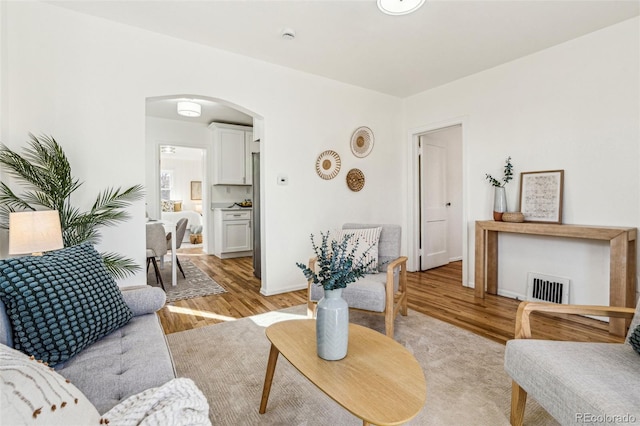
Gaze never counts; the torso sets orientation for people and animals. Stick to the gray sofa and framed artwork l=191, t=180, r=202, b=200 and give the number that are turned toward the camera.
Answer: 1

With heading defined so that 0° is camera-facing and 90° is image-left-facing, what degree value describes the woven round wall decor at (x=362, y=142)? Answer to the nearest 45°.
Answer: approximately 315°

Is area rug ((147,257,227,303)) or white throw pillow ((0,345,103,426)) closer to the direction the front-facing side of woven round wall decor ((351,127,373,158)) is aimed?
the white throw pillow

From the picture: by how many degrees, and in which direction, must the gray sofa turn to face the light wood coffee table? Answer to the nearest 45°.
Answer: approximately 45° to its right

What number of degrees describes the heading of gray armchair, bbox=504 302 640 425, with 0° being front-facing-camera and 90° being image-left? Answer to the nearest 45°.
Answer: approximately 45°

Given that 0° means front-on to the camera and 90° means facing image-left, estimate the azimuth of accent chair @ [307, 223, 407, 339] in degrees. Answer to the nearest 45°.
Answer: approximately 45°

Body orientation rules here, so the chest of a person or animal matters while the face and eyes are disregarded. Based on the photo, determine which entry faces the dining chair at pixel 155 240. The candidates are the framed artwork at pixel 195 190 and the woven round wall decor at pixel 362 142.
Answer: the framed artwork

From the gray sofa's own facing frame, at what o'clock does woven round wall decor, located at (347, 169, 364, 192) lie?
The woven round wall decor is roughly at 11 o'clock from the gray sofa.

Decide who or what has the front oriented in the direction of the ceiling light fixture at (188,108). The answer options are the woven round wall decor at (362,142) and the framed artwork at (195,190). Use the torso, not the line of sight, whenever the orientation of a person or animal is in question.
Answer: the framed artwork

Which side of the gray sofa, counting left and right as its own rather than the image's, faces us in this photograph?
right

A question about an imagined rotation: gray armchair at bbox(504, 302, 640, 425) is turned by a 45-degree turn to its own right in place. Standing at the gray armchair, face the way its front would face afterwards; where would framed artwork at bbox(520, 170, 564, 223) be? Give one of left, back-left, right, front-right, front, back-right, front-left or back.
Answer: right

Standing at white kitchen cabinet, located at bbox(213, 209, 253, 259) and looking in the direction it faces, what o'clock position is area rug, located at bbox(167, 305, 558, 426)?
The area rug is roughly at 12 o'clock from the white kitchen cabinet.

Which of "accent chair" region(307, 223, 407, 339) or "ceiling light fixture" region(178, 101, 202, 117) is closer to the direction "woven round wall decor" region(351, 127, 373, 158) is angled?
the accent chair
